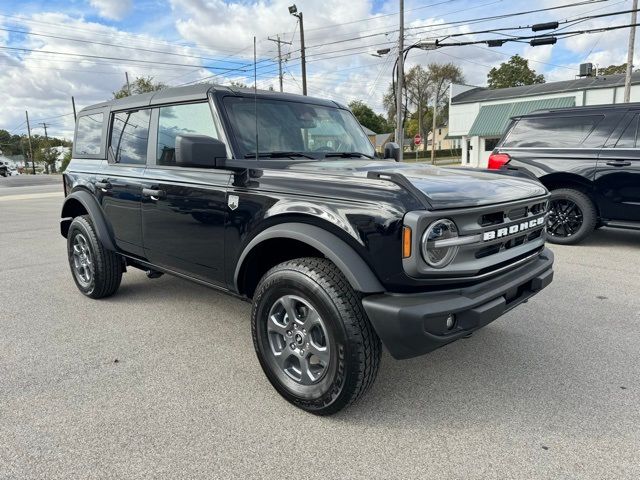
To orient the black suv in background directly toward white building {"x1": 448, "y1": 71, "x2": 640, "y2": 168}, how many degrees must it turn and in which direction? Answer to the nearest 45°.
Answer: approximately 90° to its left

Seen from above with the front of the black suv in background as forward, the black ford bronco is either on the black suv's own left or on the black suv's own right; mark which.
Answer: on the black suv's own right

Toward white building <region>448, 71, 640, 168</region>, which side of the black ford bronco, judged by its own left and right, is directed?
left

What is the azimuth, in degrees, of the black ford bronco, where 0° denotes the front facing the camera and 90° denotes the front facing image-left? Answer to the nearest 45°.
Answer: approximately 315°

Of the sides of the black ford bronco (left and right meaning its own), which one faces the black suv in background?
left

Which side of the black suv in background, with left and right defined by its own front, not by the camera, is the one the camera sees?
right

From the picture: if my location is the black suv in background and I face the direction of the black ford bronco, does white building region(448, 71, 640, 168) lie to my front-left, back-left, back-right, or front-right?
back-right
